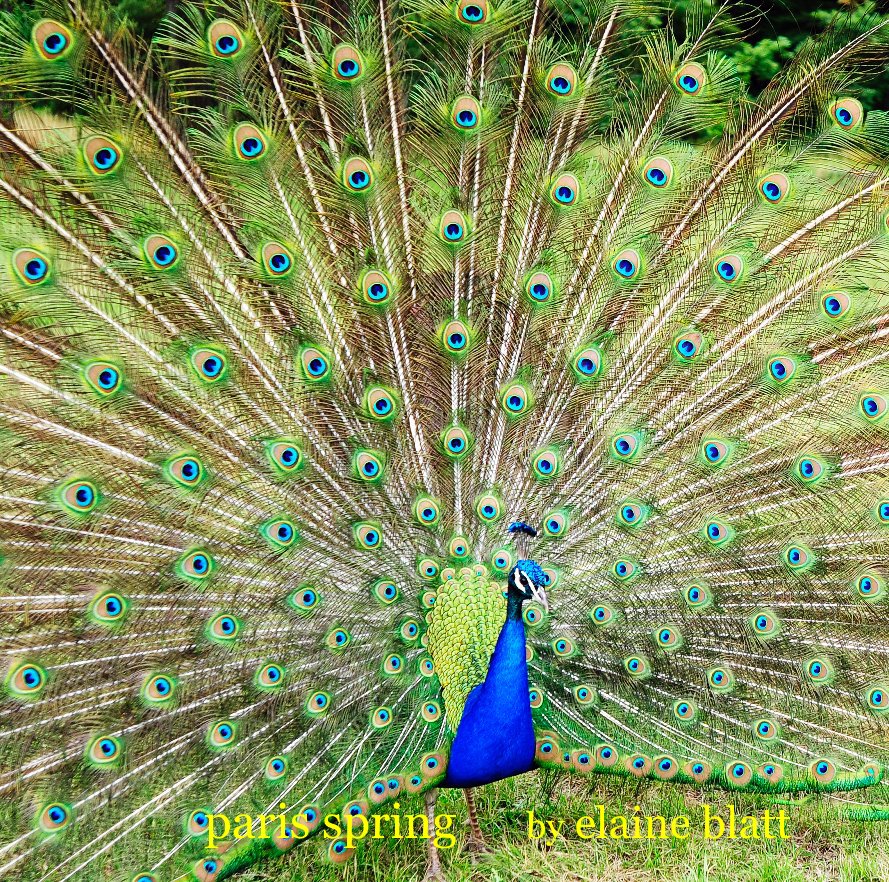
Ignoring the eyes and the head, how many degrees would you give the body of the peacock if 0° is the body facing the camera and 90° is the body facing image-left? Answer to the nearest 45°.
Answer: approximately 315°
